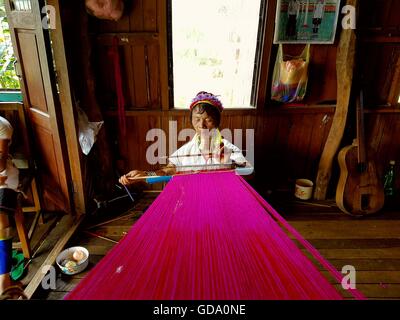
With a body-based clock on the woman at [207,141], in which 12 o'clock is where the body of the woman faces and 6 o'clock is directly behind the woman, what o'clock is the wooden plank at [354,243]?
The wooden plank is roughly at 9 o'clock from the woman.

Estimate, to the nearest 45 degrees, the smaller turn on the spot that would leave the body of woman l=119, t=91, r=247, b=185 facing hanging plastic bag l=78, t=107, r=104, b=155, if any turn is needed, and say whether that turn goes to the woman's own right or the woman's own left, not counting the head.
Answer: approximately 135° to the woman's own right

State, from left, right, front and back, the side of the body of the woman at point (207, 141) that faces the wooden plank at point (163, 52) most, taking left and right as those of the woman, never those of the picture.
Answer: back

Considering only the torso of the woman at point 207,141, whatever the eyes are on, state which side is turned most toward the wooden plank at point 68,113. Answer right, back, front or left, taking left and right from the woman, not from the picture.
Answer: right

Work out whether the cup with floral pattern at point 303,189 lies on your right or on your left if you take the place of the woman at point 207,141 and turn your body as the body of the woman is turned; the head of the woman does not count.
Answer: on your left

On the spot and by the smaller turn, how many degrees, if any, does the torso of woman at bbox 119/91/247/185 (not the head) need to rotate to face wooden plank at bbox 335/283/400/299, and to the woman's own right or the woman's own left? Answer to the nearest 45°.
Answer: approximately 90° to the woman's own left

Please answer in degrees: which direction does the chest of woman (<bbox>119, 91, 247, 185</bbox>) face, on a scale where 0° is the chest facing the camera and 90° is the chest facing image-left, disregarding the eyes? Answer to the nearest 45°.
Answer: approximately 0°

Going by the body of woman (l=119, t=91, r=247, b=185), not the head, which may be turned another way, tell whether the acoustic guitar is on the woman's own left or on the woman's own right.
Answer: on the woman's own left

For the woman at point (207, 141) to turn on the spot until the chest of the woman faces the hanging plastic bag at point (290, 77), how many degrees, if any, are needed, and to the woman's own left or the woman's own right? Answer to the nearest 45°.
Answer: approximately 135° to the woman's own left

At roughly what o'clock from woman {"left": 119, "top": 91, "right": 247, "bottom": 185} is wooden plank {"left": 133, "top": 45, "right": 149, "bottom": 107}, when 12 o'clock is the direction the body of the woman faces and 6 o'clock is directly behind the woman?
The wooden plank is roughly at 5 o'clock from the woman.

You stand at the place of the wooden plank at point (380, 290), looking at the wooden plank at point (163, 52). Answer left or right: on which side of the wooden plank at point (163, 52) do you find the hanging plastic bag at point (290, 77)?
right
